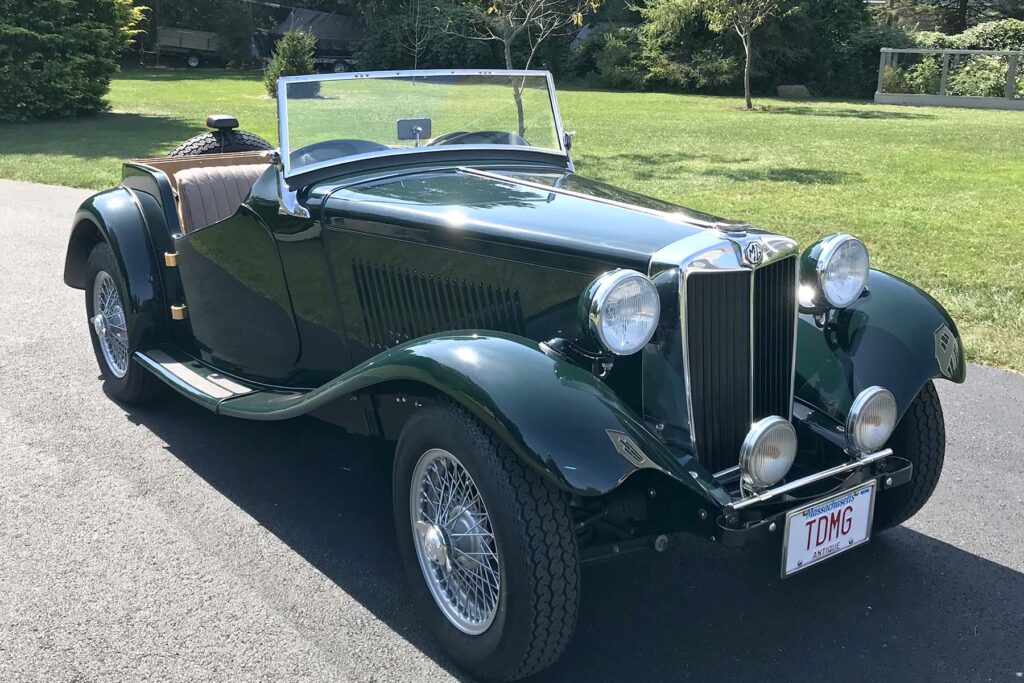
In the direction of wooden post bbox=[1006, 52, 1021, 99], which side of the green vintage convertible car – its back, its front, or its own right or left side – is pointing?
left

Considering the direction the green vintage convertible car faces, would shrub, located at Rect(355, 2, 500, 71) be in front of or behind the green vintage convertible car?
behind

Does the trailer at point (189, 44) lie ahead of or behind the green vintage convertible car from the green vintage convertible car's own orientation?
behind

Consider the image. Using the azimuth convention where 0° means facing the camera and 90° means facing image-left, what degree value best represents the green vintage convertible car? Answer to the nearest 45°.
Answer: approximately 315°

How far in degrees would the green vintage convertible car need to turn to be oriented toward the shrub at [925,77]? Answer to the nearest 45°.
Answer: approximately 90° to its left

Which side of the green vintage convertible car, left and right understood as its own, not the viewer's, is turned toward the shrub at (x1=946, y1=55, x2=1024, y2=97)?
left

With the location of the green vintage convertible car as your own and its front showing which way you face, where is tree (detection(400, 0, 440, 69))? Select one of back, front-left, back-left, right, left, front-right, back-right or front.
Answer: back-left

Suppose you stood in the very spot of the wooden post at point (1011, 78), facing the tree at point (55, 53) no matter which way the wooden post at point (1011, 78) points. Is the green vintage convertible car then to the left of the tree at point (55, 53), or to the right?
left

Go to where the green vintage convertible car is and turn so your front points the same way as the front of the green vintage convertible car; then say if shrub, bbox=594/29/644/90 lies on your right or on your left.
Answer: on your left

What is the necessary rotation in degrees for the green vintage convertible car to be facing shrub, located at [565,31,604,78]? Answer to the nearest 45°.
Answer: approximately 135° to its left
